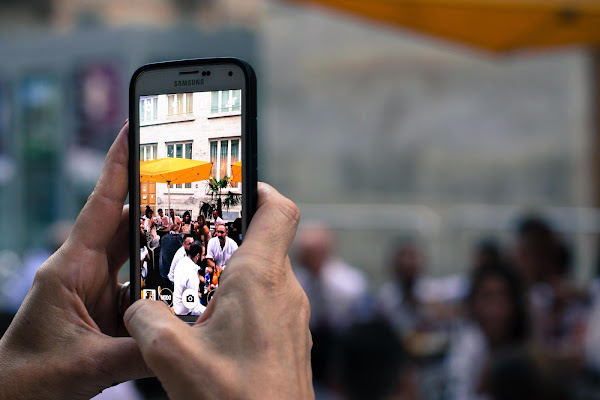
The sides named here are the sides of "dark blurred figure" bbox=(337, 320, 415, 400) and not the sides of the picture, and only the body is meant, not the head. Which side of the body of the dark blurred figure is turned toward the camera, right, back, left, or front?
back

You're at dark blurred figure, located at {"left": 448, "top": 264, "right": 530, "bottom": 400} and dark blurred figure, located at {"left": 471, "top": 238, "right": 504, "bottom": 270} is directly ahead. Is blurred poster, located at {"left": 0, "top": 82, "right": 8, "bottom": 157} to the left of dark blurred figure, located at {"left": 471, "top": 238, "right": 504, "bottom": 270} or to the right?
left

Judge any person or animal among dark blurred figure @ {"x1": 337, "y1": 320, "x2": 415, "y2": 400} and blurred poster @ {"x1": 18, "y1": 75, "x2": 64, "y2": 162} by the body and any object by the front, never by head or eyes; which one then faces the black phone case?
the blurred poster

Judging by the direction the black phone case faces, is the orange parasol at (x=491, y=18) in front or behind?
behind

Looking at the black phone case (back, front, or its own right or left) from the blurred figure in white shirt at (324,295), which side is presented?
back

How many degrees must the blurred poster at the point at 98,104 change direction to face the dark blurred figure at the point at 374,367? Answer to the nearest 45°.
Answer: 0° — it already faces them

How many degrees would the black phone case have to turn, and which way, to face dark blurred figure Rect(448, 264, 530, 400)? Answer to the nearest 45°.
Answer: approximately 135° to its left
